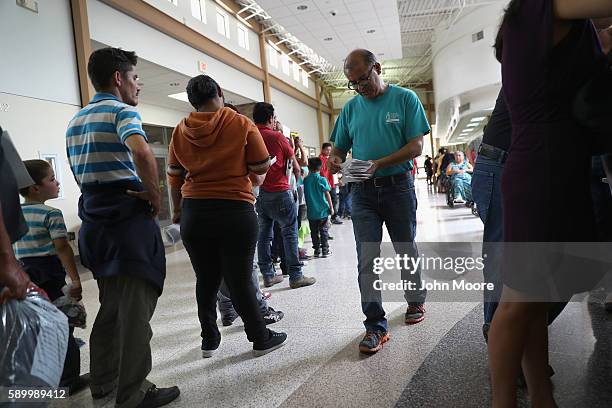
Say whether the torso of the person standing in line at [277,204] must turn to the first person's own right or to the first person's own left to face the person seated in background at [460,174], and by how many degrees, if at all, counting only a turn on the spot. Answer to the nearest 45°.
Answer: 0° — they already face them

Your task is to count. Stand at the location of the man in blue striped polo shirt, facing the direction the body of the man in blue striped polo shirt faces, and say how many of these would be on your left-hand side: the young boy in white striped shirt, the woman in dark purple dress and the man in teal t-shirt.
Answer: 1

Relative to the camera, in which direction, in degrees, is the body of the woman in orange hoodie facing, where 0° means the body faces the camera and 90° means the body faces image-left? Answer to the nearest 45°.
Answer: approximately 180°

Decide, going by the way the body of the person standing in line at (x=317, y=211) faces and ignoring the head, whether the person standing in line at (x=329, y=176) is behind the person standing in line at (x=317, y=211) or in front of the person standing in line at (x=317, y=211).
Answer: in front

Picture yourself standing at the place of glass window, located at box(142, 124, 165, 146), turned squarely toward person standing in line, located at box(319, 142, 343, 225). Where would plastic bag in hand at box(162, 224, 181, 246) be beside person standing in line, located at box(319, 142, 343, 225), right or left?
right

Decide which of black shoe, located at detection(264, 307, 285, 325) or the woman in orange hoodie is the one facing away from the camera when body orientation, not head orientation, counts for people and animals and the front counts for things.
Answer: the woman in orange hoodie

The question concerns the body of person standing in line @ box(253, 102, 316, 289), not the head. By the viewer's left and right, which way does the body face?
facing away from the viewer and to the right of the viewer

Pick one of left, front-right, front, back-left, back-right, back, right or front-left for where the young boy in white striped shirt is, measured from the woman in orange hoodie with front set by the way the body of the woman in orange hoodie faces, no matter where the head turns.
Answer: left

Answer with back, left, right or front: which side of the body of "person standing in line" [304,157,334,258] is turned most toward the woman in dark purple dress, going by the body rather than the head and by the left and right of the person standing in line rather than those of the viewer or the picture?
back

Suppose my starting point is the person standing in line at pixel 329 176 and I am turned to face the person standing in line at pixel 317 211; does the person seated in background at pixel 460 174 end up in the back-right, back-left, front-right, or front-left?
back-left

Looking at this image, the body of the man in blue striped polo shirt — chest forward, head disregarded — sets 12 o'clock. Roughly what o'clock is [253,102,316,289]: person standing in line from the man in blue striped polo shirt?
The person standing in line is roughly at 12 o'clock from the man in blue striped polo shirt.
